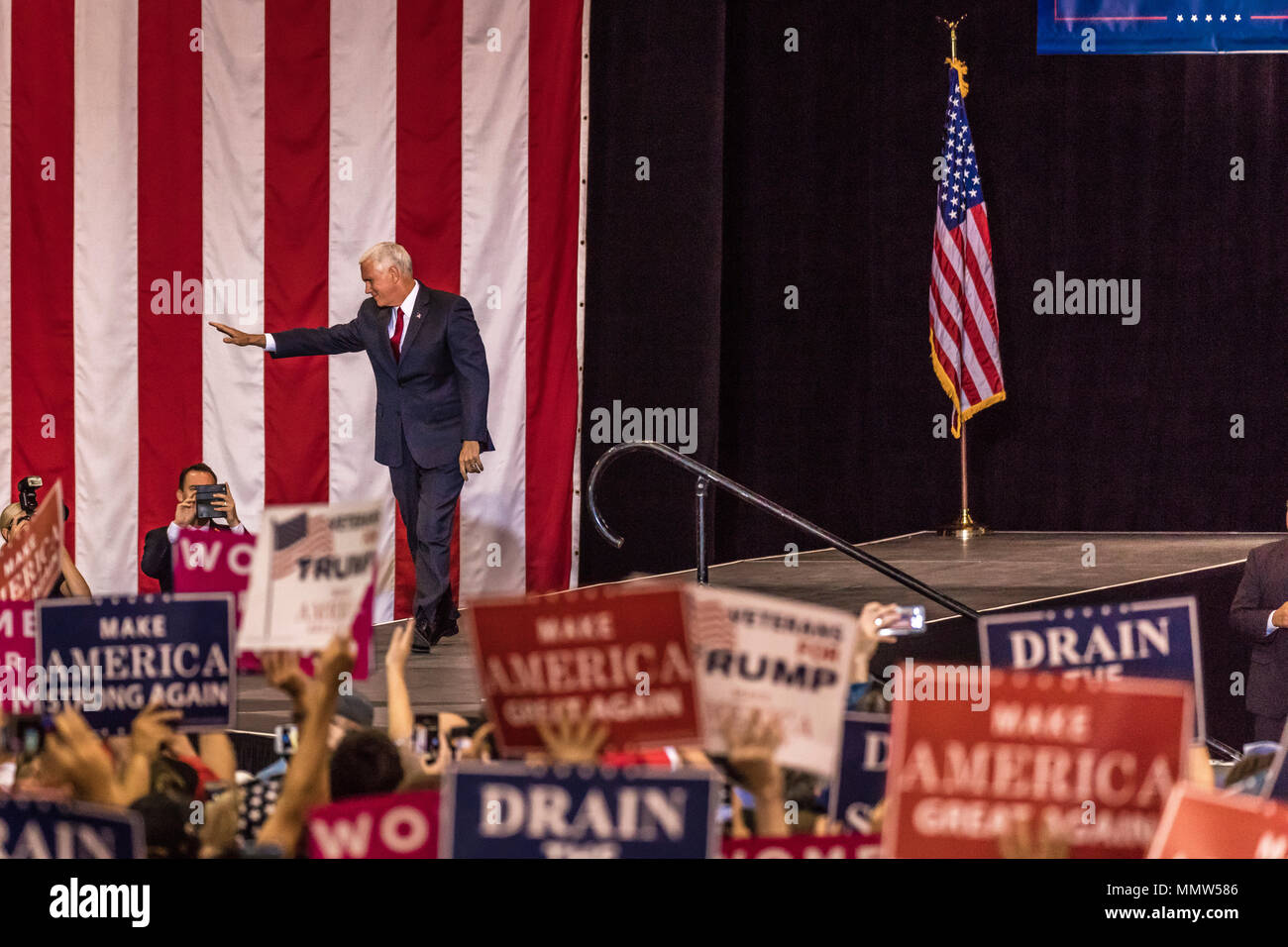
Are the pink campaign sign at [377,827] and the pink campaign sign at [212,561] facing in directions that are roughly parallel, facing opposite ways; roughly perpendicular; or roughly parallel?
roughly parallel

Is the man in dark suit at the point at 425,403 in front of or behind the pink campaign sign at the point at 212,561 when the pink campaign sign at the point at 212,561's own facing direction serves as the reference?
behind

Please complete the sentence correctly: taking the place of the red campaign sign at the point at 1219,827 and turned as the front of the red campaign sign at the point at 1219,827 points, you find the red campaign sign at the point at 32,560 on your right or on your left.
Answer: on your right

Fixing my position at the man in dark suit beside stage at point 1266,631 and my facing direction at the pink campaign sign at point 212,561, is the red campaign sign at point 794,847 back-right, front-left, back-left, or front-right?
front-left

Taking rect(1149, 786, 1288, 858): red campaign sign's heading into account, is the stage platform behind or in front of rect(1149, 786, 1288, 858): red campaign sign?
behind

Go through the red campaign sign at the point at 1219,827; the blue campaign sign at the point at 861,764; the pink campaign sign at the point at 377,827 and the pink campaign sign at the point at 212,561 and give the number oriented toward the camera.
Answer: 4

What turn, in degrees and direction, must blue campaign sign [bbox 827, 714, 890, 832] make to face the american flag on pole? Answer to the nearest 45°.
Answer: approximately 180°

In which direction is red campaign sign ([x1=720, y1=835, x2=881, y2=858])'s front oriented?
toward the camera

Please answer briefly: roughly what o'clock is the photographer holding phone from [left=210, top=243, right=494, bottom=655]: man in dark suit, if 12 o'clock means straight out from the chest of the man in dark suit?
The photographer holding phone is roughly at 1 o'clock from the man in dark suit.

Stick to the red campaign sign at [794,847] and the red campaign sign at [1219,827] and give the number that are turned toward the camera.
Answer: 2

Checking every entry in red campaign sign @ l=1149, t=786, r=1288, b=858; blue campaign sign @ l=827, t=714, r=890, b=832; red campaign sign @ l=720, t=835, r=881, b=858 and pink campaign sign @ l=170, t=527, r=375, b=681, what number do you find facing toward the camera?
4

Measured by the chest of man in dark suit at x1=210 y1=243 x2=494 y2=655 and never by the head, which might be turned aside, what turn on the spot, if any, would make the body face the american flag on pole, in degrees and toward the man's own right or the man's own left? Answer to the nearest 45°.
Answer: approximately 180°

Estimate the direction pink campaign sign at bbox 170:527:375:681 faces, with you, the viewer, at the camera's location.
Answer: facing the viewer

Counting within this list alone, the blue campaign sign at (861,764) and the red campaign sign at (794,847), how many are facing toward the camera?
2

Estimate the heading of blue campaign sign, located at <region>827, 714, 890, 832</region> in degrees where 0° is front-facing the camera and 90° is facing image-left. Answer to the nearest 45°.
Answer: approximately 0°

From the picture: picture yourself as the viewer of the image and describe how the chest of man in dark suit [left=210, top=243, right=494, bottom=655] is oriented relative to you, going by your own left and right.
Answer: facing the viewer and to the left of the viewer

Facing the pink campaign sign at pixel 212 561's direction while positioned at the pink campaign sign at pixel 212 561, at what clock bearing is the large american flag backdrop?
The large american flag backdrop is roughly at 6 o'clock from the pink campaign sign.
